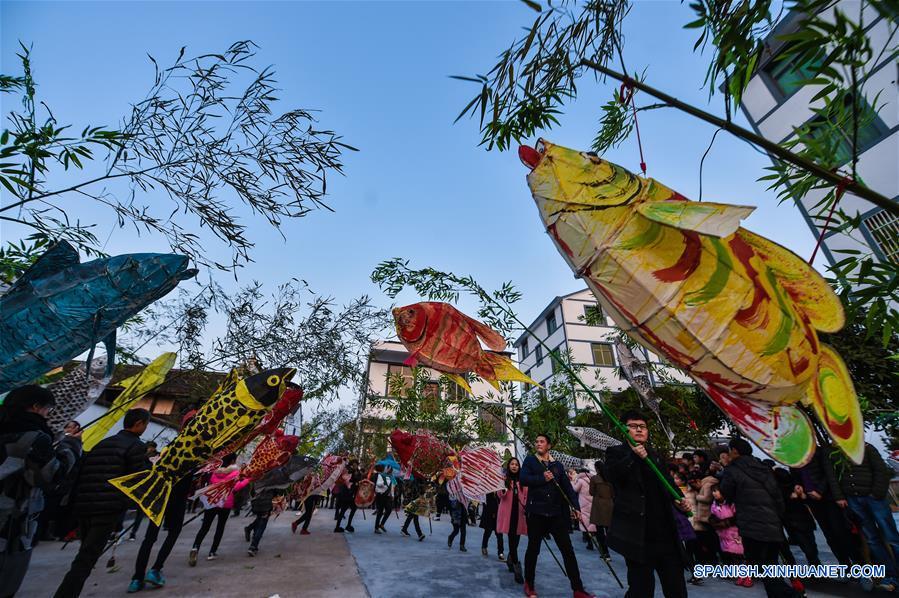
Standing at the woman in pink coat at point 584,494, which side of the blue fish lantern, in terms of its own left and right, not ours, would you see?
front

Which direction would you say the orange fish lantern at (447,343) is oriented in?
to the viewer's left

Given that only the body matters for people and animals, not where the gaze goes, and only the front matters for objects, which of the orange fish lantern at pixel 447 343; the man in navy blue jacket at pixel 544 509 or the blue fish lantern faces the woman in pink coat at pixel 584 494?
the blue fish lantern

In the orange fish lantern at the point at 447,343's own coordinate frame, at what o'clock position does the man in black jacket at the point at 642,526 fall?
The man in black jacket is roughly at 7 o'clock from the orange fish lantern.

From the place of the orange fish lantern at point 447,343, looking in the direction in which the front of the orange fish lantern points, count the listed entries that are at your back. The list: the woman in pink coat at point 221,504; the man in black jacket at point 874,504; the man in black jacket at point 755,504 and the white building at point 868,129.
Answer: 3

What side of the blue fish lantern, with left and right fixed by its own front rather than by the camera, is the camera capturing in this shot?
right

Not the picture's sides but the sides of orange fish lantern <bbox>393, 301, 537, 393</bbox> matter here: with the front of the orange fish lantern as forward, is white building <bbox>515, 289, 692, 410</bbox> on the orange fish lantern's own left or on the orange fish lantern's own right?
on the orange fish lantern's own right

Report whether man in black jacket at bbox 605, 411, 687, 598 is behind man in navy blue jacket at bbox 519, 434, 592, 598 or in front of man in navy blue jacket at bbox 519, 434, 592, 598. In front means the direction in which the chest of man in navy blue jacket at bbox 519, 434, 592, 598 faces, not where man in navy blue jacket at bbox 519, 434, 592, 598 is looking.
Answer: in front

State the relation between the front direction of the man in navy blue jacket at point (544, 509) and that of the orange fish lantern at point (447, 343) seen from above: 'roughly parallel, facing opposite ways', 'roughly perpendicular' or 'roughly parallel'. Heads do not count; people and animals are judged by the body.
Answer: roughly perpendicular

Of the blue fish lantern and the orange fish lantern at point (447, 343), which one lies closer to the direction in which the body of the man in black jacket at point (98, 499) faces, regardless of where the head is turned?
the orange fish lantern

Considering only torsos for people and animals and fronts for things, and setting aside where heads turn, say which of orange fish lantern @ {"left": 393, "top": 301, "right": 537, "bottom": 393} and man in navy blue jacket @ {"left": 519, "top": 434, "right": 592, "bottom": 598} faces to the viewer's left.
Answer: the orange fish lantern

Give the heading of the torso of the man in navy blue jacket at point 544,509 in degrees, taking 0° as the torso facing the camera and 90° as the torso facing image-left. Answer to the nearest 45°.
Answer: approximately 0°
